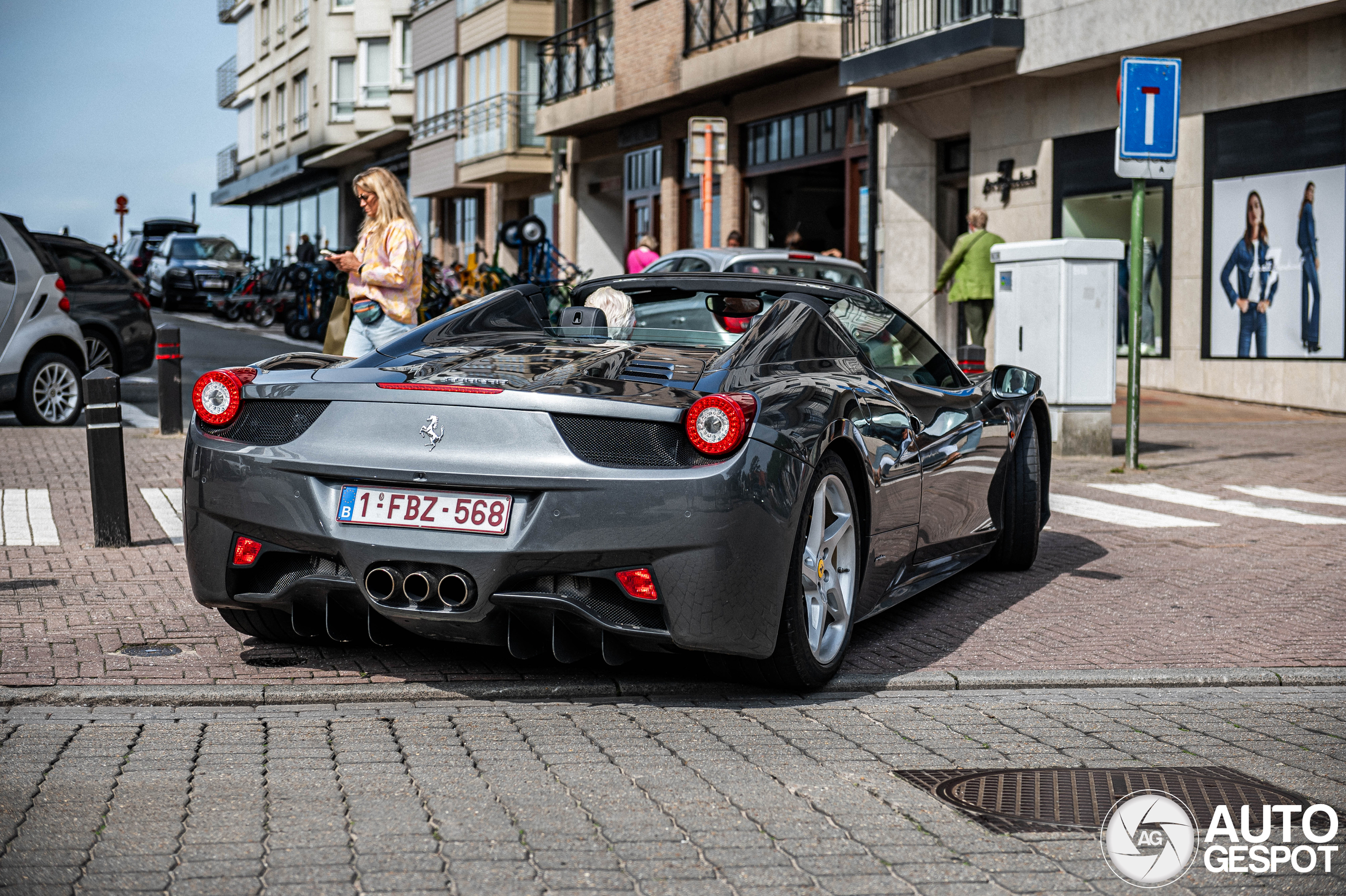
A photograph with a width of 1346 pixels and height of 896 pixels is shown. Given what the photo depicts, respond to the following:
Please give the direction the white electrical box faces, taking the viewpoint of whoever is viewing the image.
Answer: facing the viewer and to the left of the viewer

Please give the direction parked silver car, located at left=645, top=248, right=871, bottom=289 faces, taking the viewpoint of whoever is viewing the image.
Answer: facing away from the viewer and to the left of the viewer

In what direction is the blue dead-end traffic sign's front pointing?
toward the camera

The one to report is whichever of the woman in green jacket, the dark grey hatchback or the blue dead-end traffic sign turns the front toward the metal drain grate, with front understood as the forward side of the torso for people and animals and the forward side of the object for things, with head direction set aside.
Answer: the blue dead-end traffic sign

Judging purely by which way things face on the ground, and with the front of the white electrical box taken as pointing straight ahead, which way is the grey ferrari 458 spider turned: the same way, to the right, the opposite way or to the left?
the opposite way

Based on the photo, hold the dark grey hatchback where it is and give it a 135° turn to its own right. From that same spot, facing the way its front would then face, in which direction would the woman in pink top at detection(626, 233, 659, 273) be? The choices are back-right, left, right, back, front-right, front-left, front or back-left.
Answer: front

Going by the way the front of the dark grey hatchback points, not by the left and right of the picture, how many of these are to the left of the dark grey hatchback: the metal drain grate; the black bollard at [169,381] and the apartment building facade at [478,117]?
2

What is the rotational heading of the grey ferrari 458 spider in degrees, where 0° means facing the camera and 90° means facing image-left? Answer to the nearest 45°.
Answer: approximately 225°

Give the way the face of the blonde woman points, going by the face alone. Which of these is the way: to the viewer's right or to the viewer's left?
to the viewer's left

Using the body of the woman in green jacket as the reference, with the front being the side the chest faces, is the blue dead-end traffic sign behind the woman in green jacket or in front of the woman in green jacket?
behind

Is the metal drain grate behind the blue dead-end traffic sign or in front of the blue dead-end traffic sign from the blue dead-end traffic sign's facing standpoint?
in front
